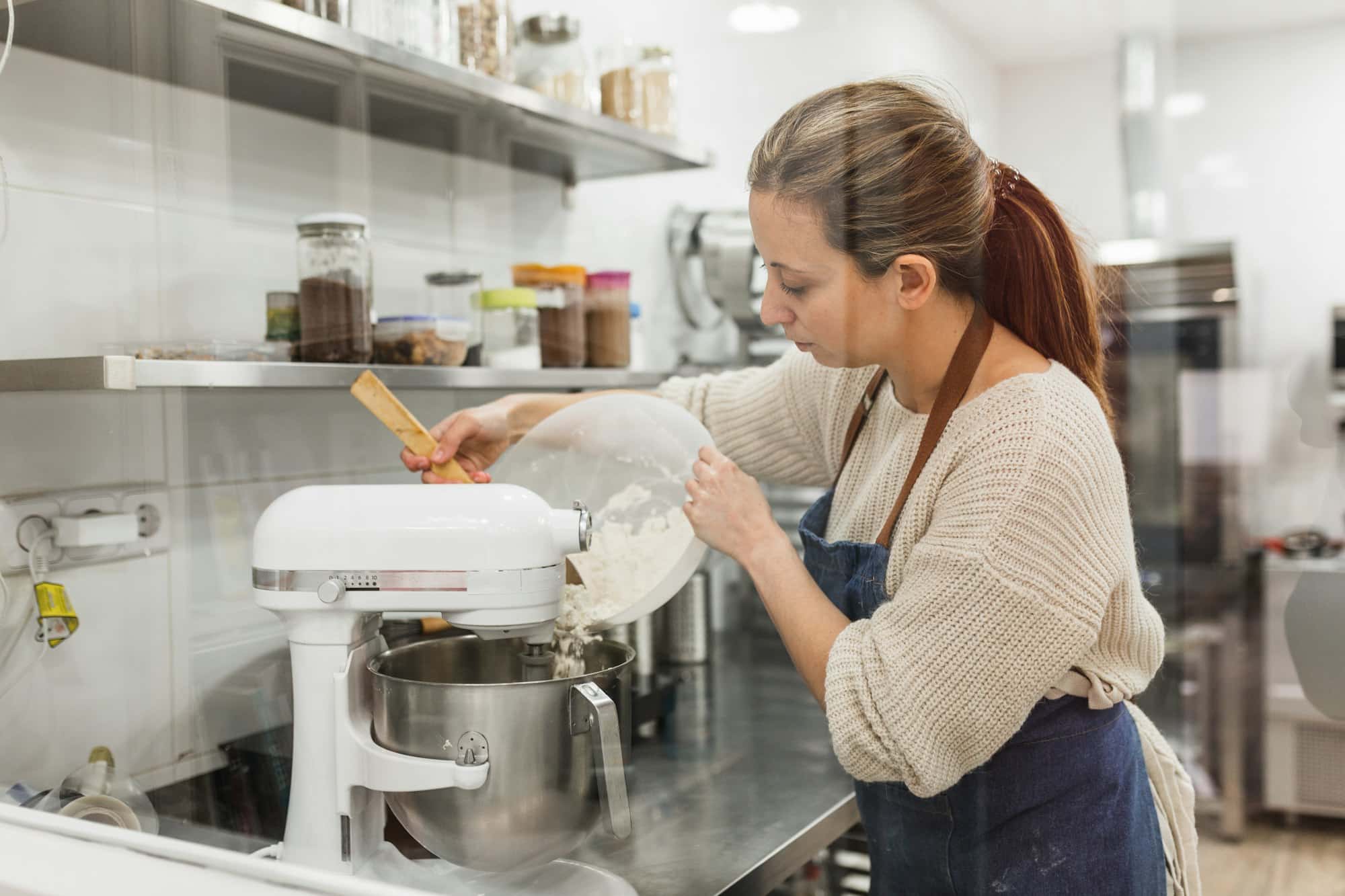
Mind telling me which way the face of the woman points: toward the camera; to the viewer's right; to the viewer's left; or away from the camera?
to the viewer's left

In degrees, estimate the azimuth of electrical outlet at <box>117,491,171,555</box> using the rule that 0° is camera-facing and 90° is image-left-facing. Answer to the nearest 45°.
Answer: approximately 315°

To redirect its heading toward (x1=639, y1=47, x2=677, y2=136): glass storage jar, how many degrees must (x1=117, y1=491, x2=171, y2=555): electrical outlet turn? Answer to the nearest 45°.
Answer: approximately 45° to its left
